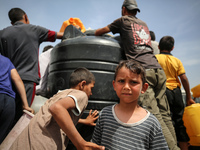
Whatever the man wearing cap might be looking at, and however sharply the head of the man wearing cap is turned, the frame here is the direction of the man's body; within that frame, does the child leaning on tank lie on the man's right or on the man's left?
on the man's left

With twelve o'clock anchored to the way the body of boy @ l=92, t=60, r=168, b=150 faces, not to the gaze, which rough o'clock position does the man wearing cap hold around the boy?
The man wearing cap is roughly at 6 o'clock from the boy.

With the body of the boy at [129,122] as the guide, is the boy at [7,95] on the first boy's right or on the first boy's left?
on the first boy's right

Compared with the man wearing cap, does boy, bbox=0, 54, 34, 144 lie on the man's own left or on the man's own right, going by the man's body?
on the man's own left

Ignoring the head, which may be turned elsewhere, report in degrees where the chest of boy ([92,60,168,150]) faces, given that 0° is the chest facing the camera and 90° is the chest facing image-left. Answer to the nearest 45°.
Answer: approximately 0°

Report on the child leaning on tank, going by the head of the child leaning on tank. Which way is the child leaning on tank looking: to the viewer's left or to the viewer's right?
to the viewer's right

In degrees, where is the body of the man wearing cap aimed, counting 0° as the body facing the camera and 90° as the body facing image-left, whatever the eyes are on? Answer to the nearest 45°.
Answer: approximately 135°

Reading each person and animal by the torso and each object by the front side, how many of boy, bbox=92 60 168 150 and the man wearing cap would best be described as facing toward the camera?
1
